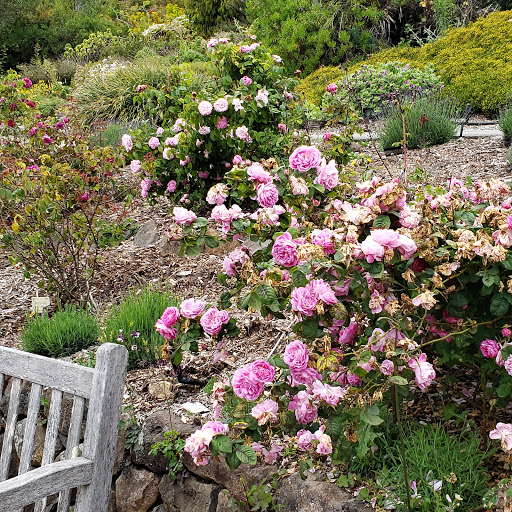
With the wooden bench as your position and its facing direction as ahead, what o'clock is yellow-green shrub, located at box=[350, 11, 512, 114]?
The yellow-green shrub is roughly at 6 o'clock from the wooden bench.

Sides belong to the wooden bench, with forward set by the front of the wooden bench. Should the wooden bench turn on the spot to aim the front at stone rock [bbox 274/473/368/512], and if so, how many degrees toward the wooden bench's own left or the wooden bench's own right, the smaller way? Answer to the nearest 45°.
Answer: approximately 135° to the wooden bench's own left

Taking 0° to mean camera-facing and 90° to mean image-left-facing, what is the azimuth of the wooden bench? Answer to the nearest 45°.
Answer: approximately 45°

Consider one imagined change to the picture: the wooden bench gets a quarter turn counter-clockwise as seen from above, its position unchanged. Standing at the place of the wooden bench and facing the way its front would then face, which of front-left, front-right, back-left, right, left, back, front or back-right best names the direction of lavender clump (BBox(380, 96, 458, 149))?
left

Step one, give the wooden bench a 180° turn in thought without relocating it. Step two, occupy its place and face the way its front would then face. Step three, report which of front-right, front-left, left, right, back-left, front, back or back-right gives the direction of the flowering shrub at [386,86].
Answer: front

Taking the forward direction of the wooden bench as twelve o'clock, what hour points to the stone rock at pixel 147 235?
The stone rock is roughly at 5 o'clock from the wooden bench.
